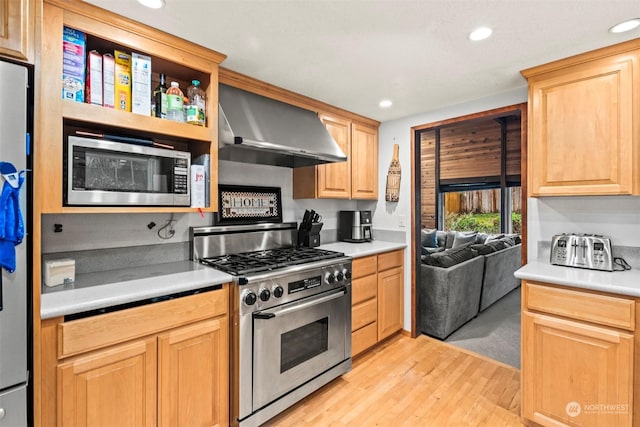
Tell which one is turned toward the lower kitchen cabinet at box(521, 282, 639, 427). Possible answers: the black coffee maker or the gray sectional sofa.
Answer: the black coffee maker

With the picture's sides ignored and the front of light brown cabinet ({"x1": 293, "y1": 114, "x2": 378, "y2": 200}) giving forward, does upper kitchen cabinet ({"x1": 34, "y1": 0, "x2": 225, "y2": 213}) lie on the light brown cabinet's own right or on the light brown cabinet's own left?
on the light brown cabinet's own right

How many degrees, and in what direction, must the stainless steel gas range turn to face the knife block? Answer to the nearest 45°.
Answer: approximately 90° to its left

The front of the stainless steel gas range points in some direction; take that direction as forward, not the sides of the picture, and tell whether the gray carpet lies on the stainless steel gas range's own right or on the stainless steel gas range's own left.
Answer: on the stainless steel gas range's own left

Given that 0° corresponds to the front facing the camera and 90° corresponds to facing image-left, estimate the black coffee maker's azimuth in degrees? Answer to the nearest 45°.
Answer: approximately 315°

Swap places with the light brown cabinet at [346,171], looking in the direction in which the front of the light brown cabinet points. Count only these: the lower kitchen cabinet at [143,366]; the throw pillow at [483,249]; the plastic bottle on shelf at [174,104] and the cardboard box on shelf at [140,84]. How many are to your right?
3

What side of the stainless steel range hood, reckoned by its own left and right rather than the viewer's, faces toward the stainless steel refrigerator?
right

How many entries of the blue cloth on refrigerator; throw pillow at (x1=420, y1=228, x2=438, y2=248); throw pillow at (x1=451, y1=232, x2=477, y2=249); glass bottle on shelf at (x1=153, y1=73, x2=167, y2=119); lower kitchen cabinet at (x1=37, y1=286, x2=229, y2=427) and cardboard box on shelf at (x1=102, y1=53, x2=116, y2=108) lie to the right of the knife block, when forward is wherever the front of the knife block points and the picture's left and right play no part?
4
